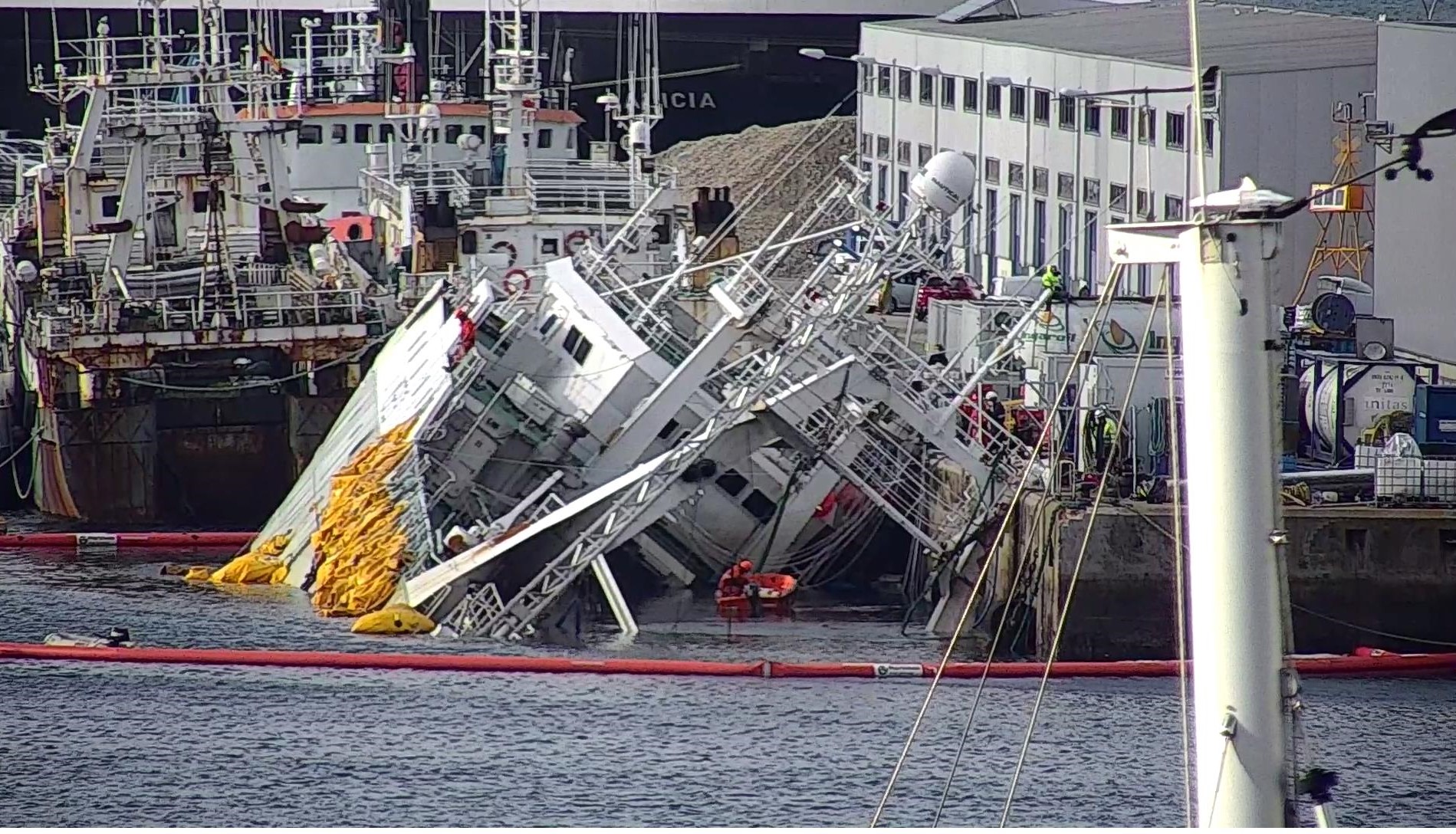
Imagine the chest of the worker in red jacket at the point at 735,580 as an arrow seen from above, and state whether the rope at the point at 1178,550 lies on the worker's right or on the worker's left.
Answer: on the worker's right

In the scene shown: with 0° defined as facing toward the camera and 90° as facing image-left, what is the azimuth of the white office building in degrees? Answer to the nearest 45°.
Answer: approximately 45°

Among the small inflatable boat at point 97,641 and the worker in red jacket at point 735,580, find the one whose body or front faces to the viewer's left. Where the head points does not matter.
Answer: the small inflatable boat

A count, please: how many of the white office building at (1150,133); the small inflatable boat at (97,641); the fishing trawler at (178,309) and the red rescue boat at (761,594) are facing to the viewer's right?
1

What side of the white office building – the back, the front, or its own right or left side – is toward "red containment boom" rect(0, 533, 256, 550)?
front

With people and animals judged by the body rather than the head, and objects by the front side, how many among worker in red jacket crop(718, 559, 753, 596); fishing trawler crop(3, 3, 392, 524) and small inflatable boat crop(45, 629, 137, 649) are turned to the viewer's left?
1

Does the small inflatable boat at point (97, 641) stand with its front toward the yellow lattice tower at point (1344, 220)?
no

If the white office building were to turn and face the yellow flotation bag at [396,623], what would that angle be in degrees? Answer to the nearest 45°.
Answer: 0° — it already faces it

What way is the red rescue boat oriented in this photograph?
to the viewer's right

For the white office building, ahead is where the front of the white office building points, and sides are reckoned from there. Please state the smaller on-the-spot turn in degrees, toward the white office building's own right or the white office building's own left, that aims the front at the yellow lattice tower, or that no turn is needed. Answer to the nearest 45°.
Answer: approximately 90° to the white office building's own left

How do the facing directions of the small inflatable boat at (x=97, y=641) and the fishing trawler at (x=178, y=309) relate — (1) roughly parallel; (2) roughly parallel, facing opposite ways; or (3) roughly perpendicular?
roughly perpendicular

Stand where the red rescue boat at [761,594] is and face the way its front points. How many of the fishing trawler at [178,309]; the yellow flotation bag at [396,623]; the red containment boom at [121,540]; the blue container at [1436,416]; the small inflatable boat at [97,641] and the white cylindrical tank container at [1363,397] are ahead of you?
2

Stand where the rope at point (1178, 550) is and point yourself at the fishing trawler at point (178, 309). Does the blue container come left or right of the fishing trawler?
right
